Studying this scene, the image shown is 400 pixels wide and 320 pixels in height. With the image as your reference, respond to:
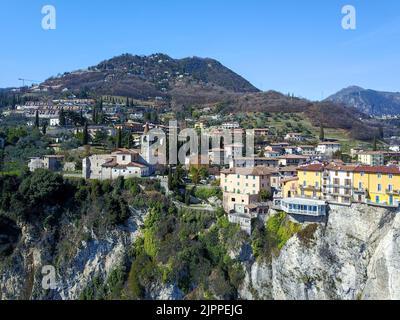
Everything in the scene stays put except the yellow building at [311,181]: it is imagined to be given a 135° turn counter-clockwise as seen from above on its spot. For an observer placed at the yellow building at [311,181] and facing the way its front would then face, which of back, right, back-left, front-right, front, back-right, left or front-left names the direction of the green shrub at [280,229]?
back

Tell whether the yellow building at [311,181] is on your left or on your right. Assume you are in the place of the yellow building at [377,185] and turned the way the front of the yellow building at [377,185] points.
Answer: on your right

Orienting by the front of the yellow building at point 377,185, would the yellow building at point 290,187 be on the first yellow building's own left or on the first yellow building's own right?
on the first yellow building's own right

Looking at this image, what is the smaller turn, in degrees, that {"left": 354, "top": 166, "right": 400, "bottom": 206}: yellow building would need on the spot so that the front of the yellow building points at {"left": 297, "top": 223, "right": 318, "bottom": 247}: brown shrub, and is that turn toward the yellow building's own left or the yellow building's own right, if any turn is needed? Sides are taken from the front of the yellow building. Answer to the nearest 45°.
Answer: approximately 90° to the yellow building's own right

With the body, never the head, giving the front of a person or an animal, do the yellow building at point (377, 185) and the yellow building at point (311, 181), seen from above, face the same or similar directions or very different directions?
same or similar directions

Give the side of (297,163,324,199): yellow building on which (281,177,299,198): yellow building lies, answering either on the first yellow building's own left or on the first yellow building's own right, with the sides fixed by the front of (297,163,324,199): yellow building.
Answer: on the first yellow building's own right

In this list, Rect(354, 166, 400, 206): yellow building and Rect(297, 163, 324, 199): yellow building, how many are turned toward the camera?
2

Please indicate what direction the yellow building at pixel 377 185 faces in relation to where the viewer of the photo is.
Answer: facing the viewer

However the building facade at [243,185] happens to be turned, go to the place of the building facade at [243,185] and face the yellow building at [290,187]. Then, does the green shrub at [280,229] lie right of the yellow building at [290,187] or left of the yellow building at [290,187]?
right

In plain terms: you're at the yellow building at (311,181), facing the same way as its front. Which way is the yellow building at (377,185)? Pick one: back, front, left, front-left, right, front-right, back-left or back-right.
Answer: front-left

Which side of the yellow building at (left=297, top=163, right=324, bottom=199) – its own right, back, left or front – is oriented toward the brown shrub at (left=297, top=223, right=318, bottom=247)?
front

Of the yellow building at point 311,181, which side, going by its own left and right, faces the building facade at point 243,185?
right
